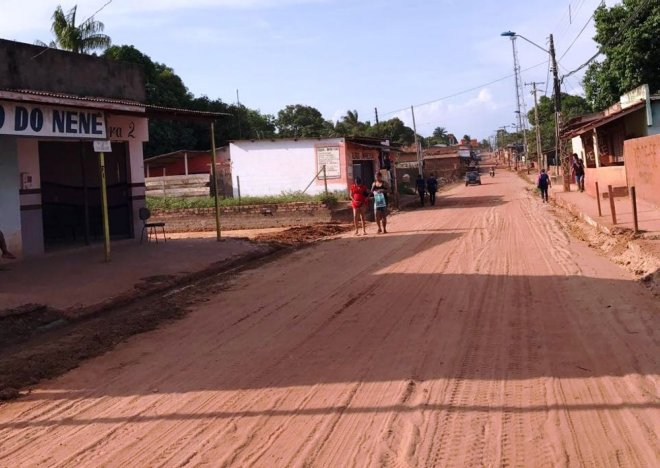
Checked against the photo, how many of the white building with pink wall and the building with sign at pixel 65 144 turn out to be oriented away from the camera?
0

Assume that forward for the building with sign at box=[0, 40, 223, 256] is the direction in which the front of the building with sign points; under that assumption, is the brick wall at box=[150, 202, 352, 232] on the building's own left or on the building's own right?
on the building's own left

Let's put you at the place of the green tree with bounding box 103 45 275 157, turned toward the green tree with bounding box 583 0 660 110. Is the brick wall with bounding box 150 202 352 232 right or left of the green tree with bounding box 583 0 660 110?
right

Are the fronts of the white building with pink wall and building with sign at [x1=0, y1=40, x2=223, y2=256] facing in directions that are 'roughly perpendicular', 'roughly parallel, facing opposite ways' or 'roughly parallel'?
roughly parallel

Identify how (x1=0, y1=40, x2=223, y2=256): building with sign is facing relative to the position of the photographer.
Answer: facing the viewer and to the right of the viewer

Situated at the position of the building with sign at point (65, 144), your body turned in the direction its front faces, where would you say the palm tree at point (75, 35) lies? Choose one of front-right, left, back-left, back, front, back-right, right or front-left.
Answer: back-left

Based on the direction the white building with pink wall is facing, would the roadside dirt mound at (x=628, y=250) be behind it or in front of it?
in front

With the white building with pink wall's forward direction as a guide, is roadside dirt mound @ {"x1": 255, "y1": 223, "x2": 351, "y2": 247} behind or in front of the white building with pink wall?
in front

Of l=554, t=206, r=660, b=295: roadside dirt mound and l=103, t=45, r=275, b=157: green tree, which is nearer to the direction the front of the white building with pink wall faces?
the roadside dirt mound
